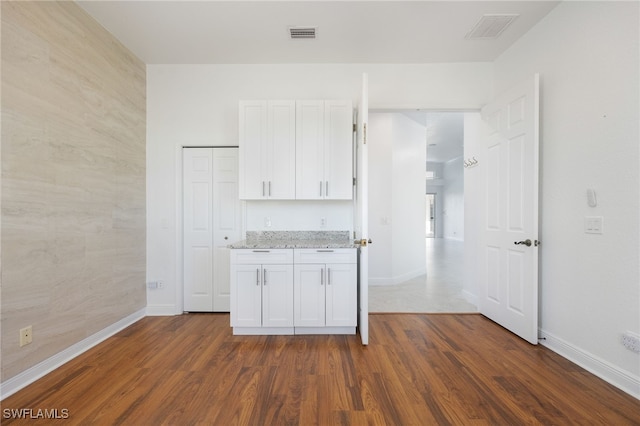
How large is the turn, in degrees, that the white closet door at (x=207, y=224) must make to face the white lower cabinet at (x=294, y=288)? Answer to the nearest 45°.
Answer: approximately 45° to its left

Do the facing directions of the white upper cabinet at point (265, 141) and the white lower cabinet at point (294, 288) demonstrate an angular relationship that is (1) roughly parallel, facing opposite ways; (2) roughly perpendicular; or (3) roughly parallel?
roughly parallel

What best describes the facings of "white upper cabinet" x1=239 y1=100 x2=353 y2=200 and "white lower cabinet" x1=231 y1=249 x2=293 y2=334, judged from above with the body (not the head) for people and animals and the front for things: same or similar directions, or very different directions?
same or similar directions

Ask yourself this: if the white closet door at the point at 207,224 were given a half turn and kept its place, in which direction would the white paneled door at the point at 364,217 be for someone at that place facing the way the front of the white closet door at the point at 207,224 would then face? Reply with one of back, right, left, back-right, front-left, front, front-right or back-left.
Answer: back-right

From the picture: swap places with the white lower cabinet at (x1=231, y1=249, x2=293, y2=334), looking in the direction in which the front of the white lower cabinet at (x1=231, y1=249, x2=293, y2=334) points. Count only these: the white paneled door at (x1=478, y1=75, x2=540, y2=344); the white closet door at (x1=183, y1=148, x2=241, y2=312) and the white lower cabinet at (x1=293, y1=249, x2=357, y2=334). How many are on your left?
2

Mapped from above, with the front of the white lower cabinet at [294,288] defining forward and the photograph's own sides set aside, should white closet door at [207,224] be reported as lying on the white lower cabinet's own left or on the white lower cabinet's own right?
on the white lower cabinet's own right

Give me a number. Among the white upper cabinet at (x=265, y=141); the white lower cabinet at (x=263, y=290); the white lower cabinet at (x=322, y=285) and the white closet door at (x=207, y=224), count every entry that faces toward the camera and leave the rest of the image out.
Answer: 4

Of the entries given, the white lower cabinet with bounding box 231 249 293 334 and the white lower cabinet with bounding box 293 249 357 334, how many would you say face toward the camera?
2

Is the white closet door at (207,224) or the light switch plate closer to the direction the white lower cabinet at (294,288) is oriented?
the light switch plate

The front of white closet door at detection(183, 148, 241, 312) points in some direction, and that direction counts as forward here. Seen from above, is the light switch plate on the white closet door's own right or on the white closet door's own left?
on the white closet door's own left

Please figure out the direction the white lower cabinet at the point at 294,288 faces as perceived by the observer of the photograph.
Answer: facing the viewer

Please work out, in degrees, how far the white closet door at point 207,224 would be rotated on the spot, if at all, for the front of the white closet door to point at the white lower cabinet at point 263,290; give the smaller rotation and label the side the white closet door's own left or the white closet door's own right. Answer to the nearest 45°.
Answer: approximately 45° to the white closet door's own left

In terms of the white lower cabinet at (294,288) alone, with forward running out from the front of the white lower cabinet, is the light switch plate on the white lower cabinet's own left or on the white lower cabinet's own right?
on the white lower cabinet's own left

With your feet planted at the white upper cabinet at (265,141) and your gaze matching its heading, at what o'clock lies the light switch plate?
The light switch plate is roughly at 10 o'clock from the white upper cabinet.

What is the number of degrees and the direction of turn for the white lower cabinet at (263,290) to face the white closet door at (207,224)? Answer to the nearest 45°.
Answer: approximately 135° to its right
